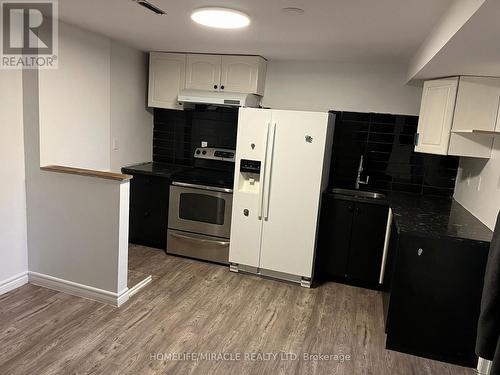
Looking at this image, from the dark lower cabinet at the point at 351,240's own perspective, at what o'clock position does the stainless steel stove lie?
The stainless steel stove is roughly at 3 o'clock from the dark lower cabinet.

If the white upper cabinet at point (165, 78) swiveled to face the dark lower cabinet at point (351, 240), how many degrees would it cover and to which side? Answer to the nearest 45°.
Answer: approximately 45° to its left

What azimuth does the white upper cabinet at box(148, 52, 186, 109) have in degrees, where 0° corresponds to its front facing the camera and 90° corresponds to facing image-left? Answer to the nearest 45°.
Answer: approximately 0°

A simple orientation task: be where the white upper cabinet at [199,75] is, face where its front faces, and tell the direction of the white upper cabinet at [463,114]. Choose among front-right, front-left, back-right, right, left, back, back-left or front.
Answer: front-left

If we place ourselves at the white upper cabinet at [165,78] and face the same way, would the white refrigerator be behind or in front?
in front

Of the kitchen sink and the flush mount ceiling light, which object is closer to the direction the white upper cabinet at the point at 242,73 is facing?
the flush mount ceiling light
